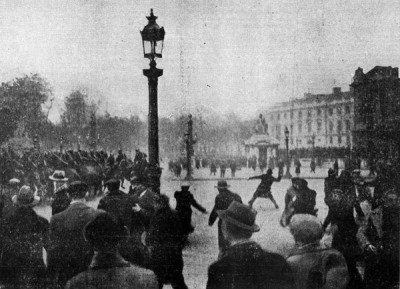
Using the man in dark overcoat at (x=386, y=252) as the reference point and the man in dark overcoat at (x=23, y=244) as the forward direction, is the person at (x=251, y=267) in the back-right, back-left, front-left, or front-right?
front-left

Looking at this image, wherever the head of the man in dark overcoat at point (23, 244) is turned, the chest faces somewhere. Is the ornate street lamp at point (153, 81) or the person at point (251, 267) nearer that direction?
the ornate street lamp

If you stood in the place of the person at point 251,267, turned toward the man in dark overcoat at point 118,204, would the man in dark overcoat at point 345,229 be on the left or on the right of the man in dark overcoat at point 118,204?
right

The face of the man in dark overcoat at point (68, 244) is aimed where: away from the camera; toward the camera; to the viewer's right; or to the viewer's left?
away from the camera

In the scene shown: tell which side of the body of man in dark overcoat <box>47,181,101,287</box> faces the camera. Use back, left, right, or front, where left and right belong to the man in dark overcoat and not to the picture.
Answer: back

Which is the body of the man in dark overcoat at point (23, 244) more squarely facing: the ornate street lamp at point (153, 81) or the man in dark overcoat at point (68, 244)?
the ornate street lamp

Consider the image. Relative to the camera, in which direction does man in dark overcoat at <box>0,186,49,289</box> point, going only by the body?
away from the camera

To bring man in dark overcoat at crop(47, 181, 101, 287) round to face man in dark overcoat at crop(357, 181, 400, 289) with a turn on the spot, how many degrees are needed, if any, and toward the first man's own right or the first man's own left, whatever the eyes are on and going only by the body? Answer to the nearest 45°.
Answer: approximately 90° to the first man's own right

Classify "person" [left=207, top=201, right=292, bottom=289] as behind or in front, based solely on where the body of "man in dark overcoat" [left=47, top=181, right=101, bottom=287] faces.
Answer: behind

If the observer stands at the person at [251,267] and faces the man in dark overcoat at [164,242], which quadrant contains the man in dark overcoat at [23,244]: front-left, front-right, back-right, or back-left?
front-left

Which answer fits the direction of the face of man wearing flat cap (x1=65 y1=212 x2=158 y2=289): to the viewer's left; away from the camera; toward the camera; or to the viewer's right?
away from the camera

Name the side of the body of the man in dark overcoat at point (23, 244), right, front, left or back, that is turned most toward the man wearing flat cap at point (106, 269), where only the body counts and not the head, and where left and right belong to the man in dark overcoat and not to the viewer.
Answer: back

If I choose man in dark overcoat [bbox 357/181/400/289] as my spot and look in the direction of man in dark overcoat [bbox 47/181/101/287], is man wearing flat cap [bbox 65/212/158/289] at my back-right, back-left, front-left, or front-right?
front-left

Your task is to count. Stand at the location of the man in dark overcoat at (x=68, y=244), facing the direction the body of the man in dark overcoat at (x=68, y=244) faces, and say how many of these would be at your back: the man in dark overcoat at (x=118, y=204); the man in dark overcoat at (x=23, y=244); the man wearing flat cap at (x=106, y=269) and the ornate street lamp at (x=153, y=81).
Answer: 1

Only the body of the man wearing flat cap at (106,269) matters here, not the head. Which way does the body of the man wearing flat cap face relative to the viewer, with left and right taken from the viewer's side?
facing away from the viewer
